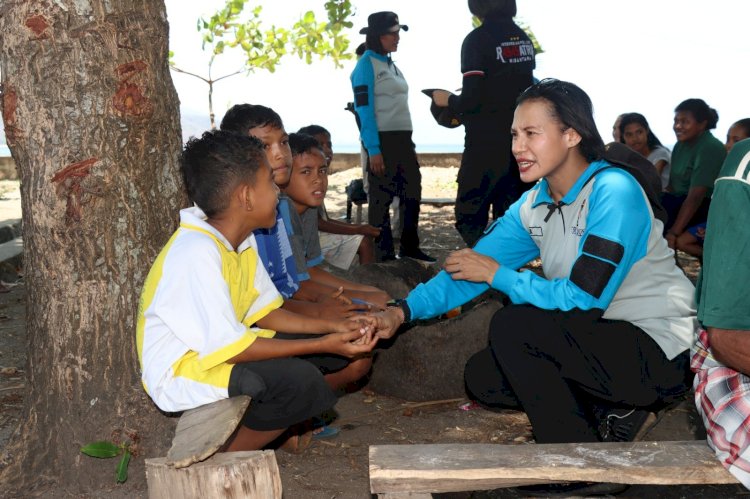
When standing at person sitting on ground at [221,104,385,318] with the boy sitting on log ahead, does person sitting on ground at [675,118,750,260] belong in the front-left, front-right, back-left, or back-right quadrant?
back-left

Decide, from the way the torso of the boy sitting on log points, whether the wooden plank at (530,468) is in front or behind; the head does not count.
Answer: in front

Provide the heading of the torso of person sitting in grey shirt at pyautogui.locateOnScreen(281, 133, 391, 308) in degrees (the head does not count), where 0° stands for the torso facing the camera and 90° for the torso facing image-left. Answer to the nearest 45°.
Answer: approximately 315°

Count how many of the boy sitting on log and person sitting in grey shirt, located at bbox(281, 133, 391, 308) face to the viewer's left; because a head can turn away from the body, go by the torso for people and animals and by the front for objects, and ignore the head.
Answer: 0

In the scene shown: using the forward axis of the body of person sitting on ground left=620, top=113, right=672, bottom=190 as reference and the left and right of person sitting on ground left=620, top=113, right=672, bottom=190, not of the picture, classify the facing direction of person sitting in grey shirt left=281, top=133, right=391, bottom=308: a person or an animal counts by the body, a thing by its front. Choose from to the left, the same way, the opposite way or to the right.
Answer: to the left

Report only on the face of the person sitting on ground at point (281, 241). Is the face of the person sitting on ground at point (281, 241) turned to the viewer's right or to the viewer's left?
to the viewer's right

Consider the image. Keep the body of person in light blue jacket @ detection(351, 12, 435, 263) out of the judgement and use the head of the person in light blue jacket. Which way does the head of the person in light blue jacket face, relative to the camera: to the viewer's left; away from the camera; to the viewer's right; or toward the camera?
to the viewer's right

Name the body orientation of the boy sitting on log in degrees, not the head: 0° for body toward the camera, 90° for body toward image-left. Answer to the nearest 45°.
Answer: approximately 270°

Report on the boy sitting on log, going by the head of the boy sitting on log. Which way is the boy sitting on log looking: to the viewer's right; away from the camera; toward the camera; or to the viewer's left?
to the viewer's right
